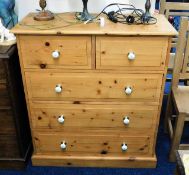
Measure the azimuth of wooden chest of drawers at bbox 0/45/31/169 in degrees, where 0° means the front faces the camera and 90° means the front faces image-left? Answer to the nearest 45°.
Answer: approximately 0°

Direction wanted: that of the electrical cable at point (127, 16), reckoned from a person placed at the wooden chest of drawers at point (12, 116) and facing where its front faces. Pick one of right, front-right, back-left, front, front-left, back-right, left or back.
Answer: left

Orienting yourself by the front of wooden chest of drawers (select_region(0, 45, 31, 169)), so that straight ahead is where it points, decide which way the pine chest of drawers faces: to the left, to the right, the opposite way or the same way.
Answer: the same way

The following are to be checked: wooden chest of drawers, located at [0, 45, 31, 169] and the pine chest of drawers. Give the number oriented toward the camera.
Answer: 2

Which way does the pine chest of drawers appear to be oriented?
toward the camera
